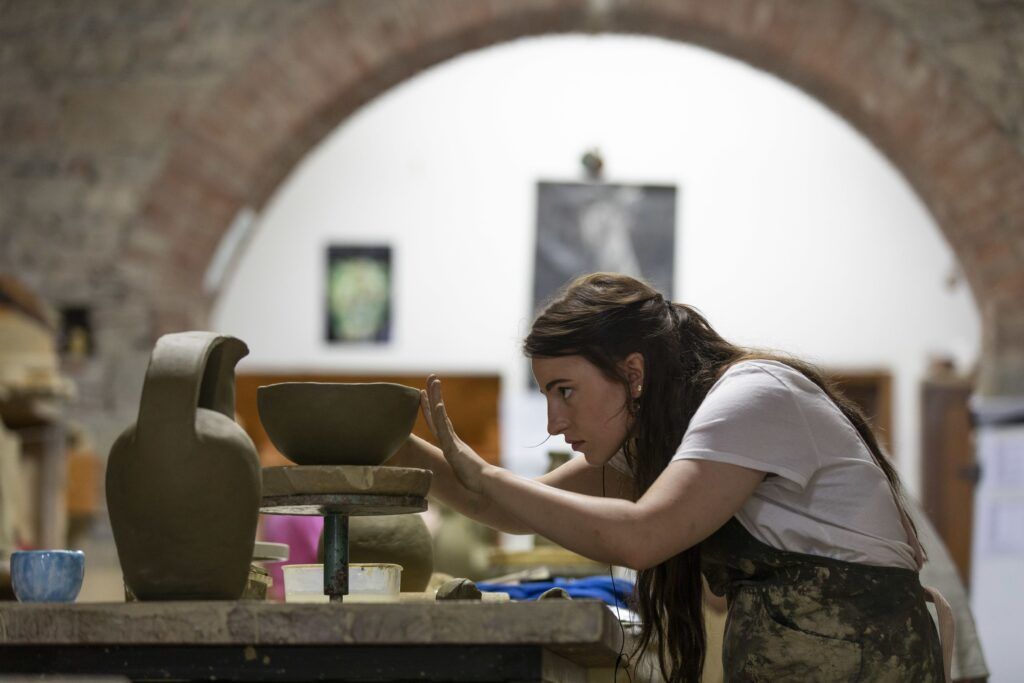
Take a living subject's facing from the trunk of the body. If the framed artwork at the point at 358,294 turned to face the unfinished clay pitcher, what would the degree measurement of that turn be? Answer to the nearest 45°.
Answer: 0° — it already faces it

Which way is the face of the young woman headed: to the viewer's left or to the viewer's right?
to the viewer's left

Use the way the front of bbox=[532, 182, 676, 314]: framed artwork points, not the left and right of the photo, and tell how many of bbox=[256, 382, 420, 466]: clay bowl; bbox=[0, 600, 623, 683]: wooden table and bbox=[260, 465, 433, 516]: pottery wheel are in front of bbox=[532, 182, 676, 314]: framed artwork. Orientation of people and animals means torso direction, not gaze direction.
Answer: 3

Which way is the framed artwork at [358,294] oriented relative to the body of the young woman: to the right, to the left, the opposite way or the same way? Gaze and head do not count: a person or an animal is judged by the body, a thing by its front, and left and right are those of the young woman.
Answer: to the left

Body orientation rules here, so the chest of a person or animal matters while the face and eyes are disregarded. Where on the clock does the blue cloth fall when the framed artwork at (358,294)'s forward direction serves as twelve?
The blue cloth is roughly at 12 o'clock from the framed artwork.

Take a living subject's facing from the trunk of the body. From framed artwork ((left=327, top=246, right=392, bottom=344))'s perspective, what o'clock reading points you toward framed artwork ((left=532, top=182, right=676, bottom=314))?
framed artwork ((left=532, top=182, right=676, bottom=314)) is roughly at 10 o'clock from framed artwork ((left=327, top=246, right=392, bottom=344)).

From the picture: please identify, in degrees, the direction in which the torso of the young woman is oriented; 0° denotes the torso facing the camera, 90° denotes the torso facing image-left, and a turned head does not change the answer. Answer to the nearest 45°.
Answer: approximately 90°

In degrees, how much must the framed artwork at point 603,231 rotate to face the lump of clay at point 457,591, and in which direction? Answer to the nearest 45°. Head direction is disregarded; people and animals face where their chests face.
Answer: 0° — it already faces it

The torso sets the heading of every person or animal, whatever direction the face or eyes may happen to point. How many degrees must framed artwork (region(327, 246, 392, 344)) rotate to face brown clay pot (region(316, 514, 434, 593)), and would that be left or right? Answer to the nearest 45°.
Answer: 0° — it already faces it
